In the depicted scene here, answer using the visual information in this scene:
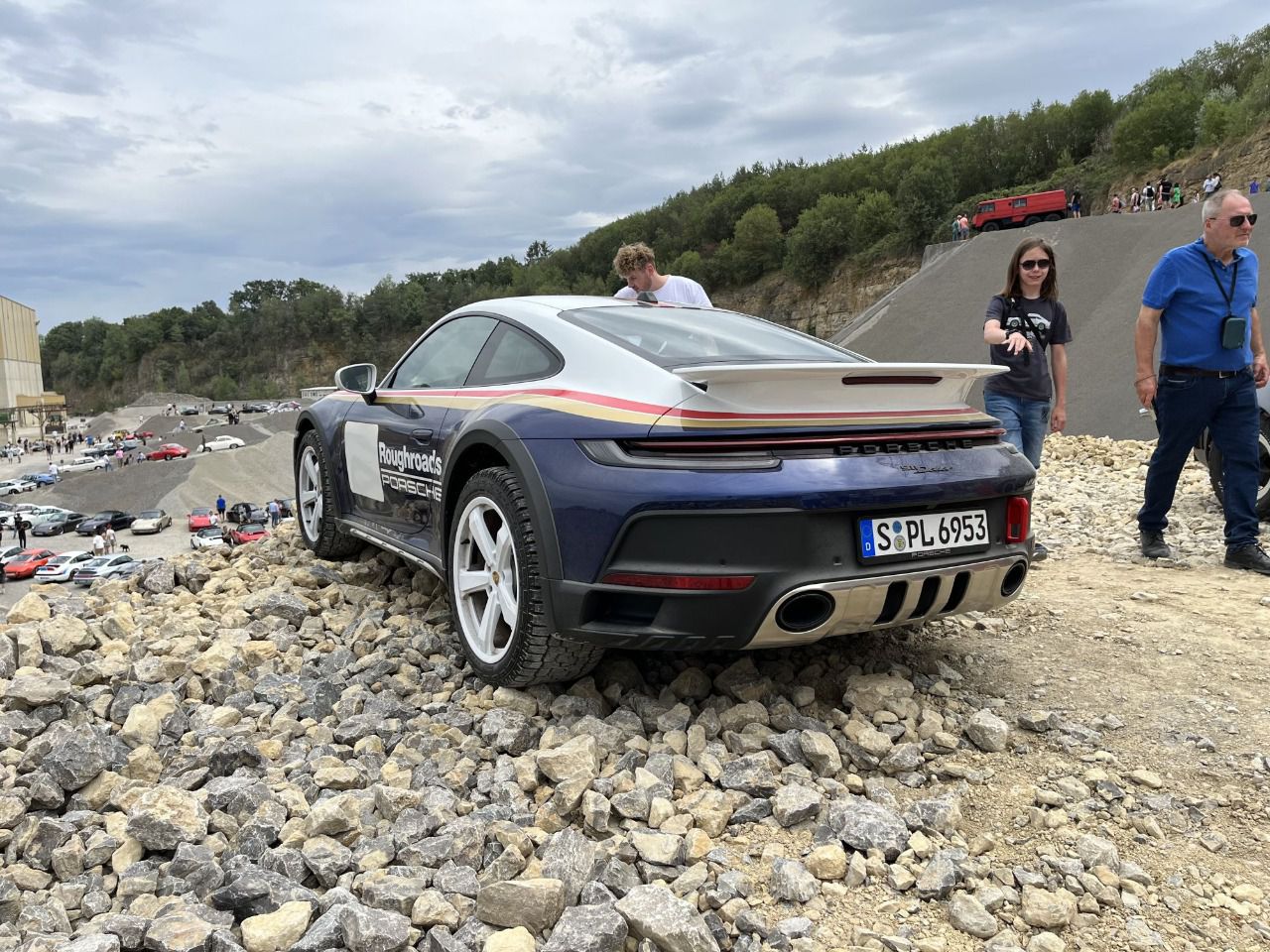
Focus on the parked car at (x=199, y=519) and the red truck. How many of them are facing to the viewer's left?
1

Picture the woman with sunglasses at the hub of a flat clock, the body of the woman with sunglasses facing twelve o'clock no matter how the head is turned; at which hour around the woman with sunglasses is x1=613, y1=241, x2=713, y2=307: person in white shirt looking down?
The person in white shirt looking down is roughly at 3 o'clock from the woman with sunglasses.

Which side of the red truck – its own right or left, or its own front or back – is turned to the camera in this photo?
left

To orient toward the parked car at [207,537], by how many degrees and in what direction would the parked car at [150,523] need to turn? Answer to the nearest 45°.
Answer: approximately 45° to its left

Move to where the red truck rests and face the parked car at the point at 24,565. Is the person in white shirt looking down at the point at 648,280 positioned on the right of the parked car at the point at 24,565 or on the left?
left

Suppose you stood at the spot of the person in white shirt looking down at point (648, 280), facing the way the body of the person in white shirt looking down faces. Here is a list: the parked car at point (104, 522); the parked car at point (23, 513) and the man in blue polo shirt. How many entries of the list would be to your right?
2

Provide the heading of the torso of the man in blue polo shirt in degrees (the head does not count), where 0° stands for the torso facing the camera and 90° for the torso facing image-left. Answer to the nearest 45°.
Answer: approximately 315°

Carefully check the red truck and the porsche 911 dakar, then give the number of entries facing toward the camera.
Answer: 0
